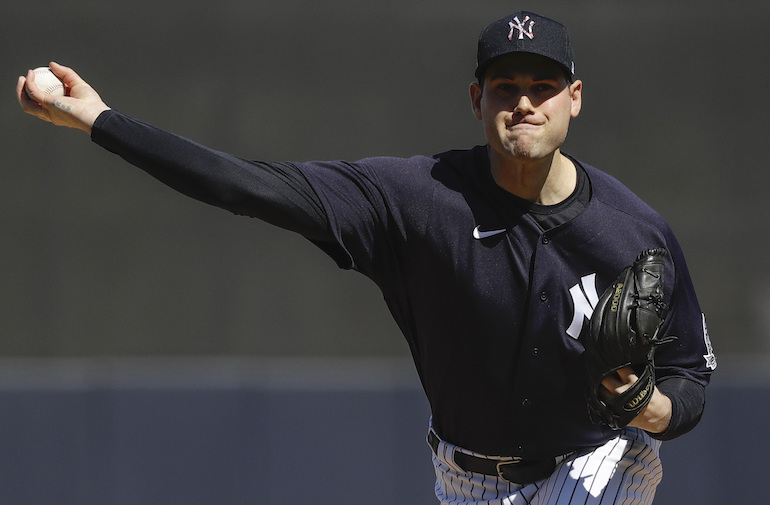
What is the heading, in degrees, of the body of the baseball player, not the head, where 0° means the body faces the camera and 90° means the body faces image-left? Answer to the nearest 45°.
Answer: approximately 0°
